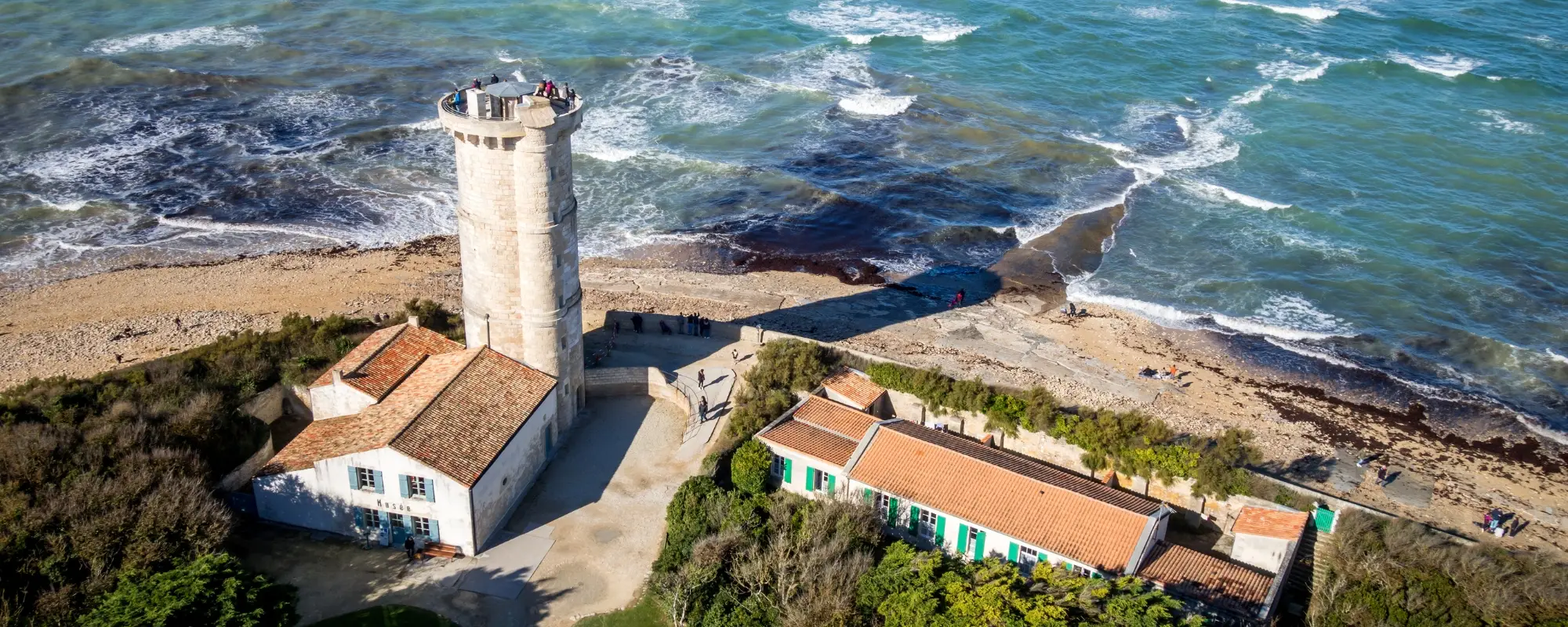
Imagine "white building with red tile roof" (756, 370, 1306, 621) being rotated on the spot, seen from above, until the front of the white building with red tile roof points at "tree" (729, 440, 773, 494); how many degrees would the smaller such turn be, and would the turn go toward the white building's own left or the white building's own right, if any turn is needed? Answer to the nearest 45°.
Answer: approximately 45° to the white building's own right

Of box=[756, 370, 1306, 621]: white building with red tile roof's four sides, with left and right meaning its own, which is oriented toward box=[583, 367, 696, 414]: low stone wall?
right

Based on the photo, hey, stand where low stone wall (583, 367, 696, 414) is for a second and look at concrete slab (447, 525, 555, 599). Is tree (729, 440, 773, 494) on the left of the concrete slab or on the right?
left

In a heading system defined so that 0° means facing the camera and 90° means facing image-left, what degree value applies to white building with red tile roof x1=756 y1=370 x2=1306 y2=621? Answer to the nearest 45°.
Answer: approximately 45°

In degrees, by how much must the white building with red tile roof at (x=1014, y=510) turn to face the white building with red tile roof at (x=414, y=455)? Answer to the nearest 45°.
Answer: approximately 45° to its right

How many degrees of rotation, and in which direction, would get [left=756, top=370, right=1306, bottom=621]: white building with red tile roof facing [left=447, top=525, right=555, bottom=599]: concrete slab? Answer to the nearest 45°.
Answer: approximately 45° to its right

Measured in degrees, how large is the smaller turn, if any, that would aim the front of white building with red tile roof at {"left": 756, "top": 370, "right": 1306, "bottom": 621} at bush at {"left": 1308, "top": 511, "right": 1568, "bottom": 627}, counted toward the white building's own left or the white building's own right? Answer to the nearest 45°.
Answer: approximately 135° to the white building's own left
